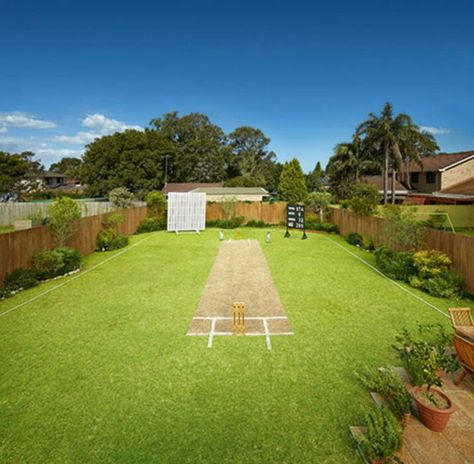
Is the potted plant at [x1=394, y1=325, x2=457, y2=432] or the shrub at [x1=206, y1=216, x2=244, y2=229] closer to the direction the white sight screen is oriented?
the potted plant

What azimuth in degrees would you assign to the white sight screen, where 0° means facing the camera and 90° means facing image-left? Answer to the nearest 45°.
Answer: approximately 0°

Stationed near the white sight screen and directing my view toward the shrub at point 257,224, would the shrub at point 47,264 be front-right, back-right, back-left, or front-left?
back-right

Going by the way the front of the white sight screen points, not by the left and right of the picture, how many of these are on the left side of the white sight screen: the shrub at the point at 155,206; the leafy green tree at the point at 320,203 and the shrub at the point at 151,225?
1

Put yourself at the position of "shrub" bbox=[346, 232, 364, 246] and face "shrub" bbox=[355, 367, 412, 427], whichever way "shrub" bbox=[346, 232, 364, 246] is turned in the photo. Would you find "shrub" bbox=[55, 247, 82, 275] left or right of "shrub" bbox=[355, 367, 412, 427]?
right

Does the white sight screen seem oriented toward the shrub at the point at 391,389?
yes

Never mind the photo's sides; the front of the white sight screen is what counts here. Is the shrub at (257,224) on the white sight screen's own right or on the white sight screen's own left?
on the white sight screen's own left

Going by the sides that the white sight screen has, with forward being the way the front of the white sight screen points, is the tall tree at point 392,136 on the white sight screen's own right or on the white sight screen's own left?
on the white sight screen's own left

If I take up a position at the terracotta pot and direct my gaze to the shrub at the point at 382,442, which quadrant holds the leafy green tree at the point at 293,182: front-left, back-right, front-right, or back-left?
back-right

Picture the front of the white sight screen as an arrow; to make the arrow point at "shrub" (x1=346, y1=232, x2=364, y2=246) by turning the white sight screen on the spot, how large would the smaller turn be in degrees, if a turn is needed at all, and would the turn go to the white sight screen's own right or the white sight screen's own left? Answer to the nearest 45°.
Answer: approximately 45° to the white sight screen's own left
